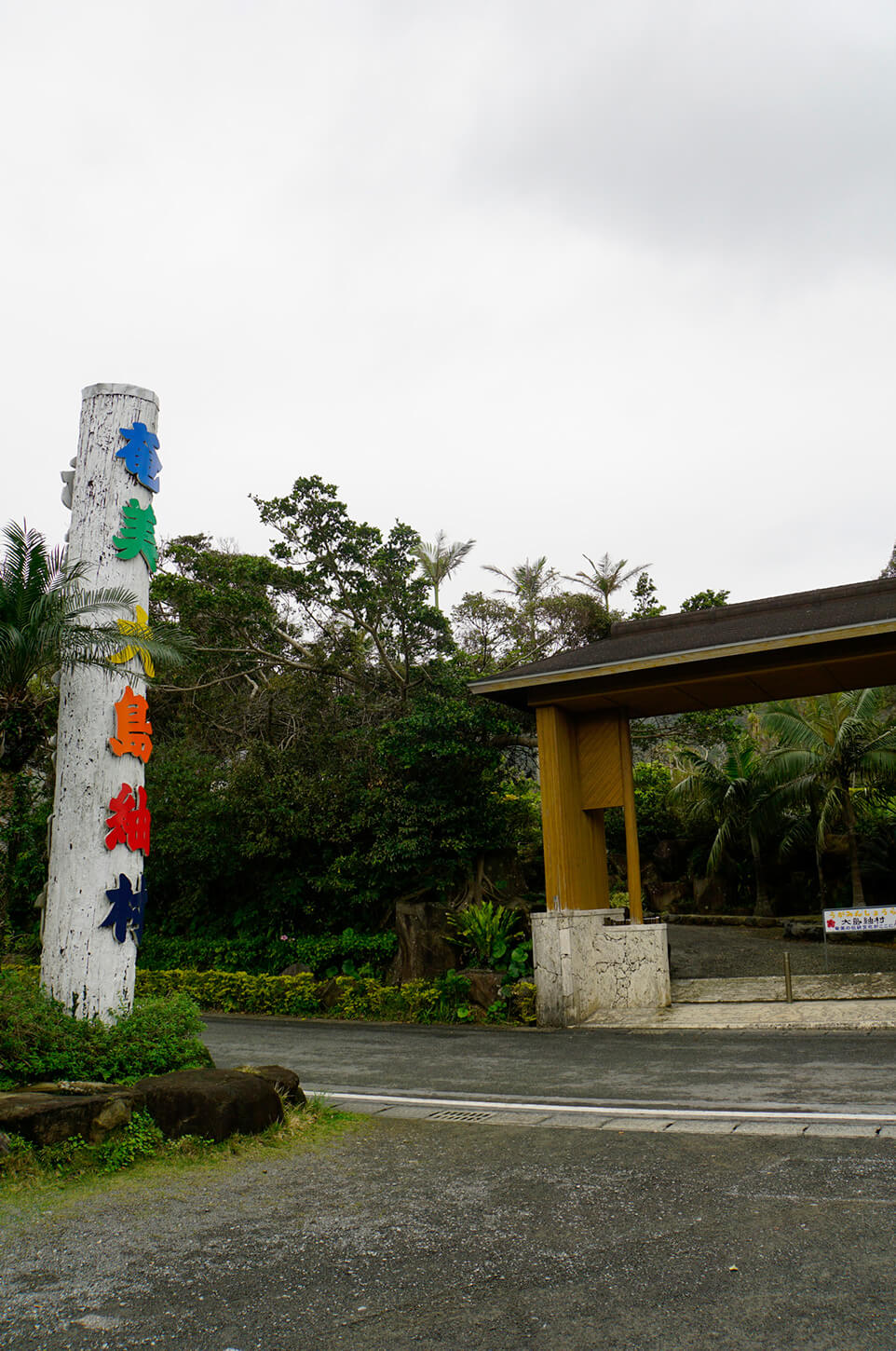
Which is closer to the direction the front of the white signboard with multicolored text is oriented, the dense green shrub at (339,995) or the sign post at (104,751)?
the sign post

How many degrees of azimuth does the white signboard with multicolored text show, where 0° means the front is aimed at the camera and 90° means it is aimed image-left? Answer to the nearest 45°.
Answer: approximately 0°

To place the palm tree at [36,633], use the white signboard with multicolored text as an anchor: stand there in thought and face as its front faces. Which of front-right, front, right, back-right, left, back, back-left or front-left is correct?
front-right

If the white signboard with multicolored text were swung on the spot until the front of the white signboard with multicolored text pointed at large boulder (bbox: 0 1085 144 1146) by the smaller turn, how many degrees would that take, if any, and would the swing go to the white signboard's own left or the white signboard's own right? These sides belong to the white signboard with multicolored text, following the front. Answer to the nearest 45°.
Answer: approximately 45° to the white signboard's own right

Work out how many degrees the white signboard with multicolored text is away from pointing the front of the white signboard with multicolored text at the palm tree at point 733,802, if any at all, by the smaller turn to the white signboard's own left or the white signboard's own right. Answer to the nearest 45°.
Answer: approximately 180°

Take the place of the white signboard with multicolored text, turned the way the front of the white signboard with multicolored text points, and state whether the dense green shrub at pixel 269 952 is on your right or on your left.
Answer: on your right

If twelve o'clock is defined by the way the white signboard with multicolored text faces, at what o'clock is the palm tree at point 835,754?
The palm tree is roughly at 6 o'clock from the white signboard with multicolored text.
